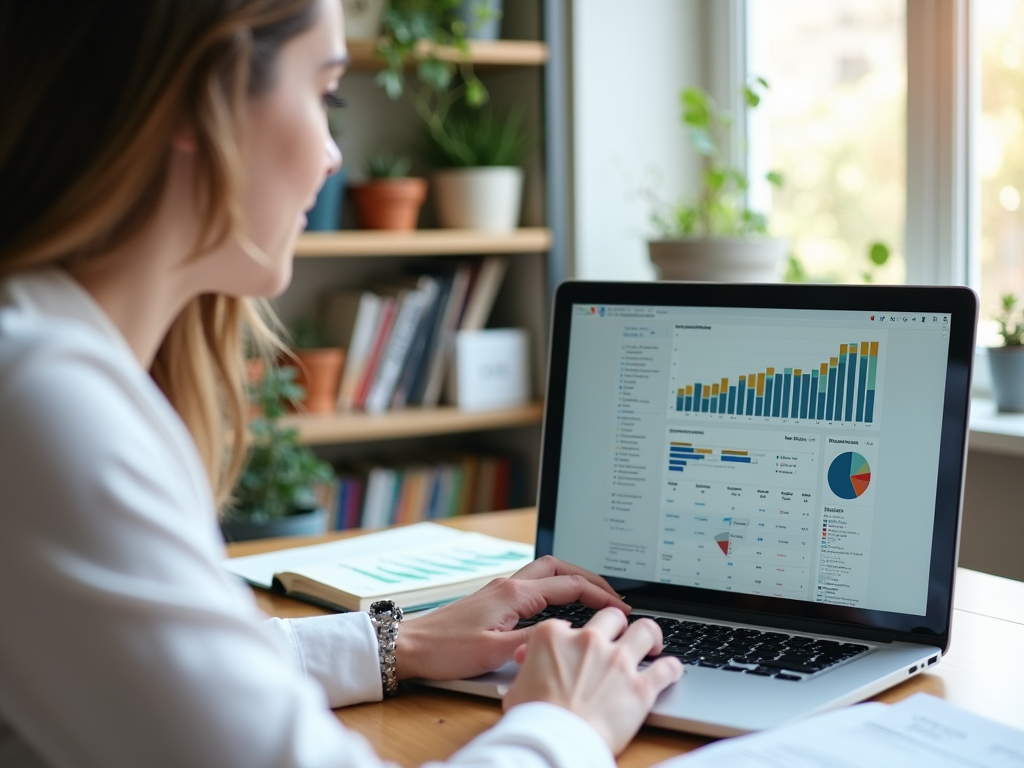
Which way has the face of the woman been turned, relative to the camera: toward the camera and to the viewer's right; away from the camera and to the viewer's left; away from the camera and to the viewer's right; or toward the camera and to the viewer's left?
away from the camera and to the viewer's right

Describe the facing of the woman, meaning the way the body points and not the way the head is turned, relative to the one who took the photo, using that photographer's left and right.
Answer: facing away from the viewer and to the right of the viewer

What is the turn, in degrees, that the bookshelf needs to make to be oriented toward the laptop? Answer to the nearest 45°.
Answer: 0° — it already faces it

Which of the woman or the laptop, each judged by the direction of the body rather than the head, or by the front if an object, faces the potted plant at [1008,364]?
the woman

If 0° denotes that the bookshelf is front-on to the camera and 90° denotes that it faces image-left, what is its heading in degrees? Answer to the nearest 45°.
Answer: approximately 0°

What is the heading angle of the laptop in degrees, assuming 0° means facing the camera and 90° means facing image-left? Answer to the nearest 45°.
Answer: approximately 45°

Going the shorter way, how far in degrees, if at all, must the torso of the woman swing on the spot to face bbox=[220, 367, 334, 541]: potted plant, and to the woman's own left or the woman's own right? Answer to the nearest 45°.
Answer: approximately 45° to the woman's own left

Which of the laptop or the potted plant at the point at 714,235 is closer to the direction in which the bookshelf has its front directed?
the laptop

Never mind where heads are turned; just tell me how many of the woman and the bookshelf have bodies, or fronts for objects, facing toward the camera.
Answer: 1
